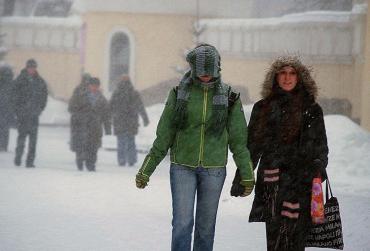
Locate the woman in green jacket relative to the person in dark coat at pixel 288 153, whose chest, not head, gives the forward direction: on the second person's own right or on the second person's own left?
on the second person's own right

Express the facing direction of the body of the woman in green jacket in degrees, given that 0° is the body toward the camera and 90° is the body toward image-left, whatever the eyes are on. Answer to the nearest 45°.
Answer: approximately 0°

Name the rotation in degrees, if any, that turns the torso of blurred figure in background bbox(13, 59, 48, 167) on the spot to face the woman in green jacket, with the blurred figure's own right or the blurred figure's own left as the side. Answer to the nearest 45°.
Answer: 0° — they already face them

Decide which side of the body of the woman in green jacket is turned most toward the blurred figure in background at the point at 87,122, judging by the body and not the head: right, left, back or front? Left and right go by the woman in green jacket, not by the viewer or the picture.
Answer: back
